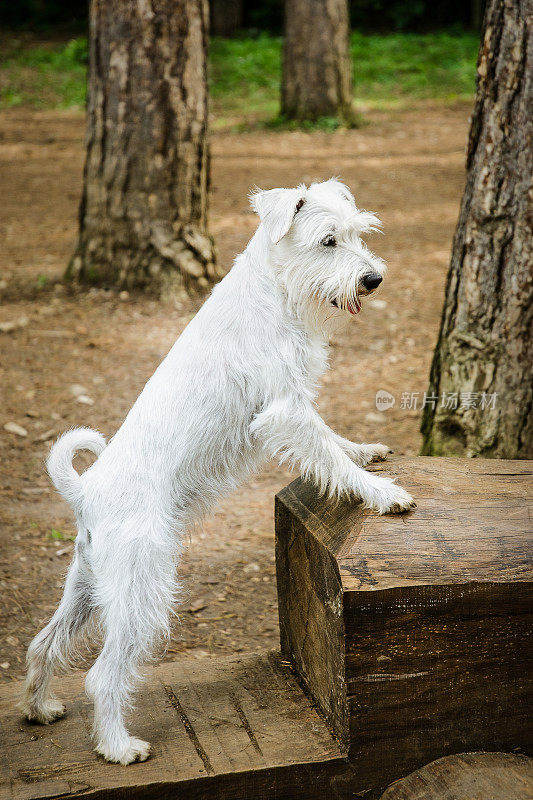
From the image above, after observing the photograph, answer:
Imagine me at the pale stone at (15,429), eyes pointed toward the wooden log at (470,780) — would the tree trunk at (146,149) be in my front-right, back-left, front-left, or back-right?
back-left

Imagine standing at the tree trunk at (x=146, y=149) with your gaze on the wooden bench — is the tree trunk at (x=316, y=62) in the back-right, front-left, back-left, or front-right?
back-left

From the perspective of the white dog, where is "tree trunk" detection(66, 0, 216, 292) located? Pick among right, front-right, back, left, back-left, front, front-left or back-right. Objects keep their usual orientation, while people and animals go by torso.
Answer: left

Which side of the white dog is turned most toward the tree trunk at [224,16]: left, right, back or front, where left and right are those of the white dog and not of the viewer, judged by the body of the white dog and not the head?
left

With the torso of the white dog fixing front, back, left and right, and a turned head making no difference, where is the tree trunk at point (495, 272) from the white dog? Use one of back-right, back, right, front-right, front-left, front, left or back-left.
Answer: front-left

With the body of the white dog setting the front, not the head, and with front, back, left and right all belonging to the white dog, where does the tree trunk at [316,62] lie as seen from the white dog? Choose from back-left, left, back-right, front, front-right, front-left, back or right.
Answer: left

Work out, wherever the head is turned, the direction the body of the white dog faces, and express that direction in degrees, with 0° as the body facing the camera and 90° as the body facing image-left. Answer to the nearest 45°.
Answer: approximately 270°

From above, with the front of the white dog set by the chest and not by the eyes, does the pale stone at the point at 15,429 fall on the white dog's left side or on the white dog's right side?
on the white dog's left side

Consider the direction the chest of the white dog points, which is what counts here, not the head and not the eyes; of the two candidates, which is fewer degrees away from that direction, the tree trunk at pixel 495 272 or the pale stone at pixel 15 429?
the tree trunk

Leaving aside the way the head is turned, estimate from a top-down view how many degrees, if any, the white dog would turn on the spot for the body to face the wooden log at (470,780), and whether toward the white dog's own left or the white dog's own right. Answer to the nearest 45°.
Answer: approximately 45° to the white dog's own right

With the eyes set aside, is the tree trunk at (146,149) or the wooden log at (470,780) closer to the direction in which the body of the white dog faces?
the wooden log

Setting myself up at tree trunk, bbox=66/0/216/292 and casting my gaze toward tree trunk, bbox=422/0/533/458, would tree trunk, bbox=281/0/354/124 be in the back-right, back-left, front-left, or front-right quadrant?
back-left
